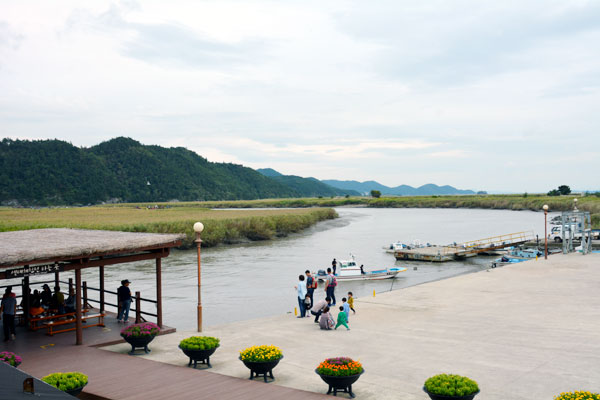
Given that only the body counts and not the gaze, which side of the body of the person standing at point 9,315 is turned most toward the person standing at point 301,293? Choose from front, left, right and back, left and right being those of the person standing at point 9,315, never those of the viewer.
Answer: right

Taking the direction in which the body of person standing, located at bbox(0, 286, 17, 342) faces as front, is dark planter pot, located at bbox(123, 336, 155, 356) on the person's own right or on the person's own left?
on the person's own right

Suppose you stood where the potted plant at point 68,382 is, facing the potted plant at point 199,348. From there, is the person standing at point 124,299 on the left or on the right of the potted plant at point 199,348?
left

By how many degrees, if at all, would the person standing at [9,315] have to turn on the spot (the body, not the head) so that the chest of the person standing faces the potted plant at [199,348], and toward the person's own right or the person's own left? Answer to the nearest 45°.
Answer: approximately 135° to the person's own right

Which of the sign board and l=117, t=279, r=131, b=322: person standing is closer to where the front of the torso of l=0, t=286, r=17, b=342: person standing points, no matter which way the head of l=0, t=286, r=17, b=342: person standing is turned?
the person standing

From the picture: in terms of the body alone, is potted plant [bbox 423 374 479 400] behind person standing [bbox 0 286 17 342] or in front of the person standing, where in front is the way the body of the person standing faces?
behind

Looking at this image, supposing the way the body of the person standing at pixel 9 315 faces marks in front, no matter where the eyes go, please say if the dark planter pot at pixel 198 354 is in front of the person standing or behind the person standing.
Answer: behind

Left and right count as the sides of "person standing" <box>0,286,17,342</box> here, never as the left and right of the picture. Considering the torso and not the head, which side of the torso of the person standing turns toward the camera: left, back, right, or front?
back

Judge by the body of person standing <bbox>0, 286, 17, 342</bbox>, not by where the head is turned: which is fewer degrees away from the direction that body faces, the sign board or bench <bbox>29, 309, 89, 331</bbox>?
the bench

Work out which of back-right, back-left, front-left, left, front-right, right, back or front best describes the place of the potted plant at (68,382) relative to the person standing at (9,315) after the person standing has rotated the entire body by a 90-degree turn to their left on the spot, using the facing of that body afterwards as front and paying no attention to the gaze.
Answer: left
